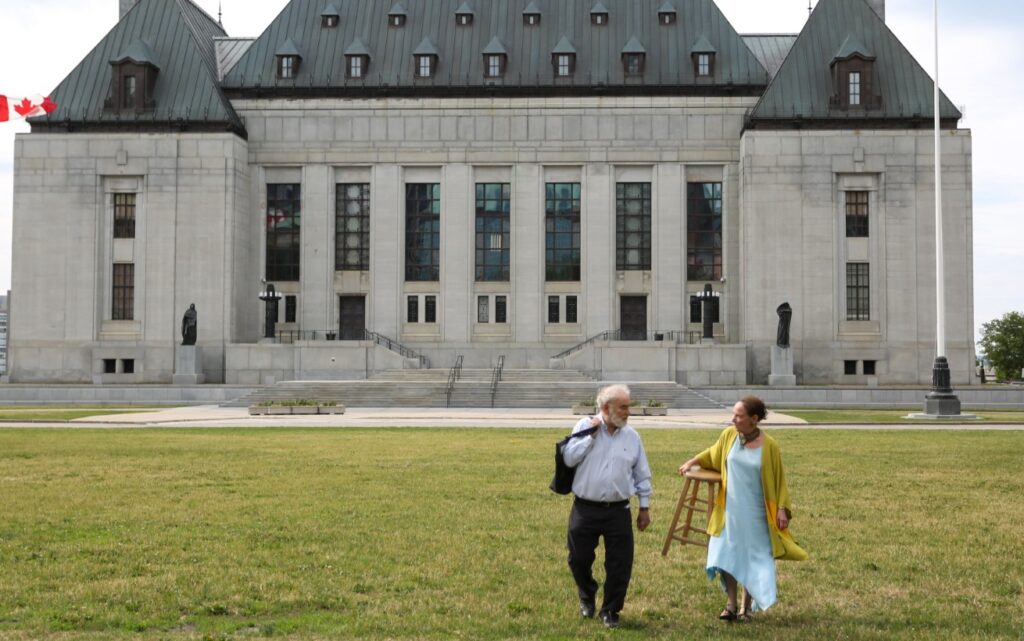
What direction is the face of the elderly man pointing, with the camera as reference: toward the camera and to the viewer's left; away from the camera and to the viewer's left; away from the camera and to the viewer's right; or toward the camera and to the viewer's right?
toward the camera and to the viewer's right

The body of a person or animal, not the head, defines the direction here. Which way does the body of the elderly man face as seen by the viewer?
toward the camera

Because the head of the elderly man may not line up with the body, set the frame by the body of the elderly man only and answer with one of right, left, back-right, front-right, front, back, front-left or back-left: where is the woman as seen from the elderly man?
left
